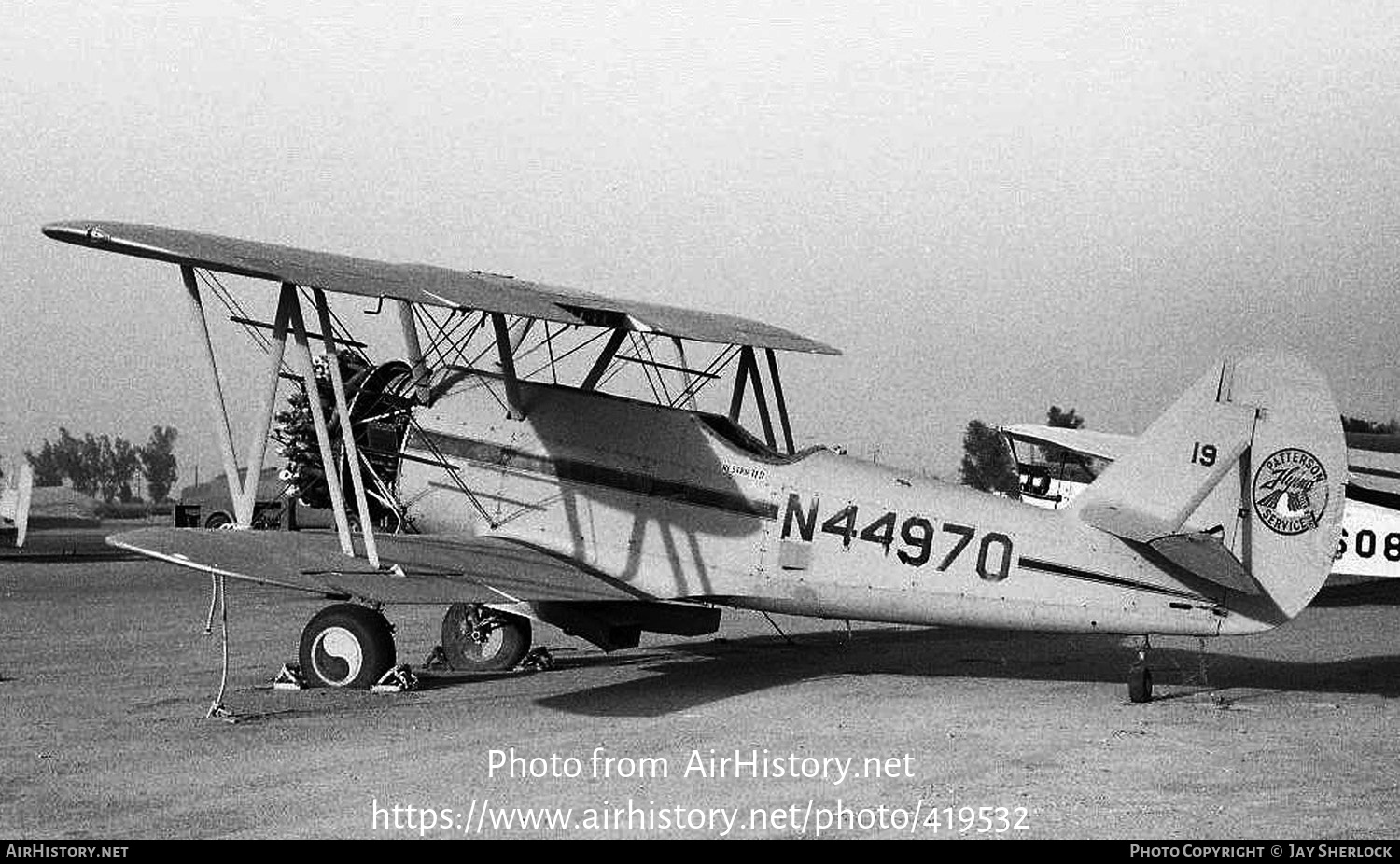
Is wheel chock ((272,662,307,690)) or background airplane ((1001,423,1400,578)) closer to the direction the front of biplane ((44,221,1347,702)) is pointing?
the wheel chock

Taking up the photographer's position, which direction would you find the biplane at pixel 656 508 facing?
facing away from the viewer and to the left of the viewer

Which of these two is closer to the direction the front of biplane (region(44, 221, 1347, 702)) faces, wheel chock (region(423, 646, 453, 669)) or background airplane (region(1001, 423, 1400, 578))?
the wheel chock

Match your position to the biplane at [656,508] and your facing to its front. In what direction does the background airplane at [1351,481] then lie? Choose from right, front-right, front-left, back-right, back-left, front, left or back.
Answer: right

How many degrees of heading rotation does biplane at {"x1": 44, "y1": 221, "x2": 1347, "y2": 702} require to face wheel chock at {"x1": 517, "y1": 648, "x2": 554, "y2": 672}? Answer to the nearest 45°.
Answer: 0° — it already faces it

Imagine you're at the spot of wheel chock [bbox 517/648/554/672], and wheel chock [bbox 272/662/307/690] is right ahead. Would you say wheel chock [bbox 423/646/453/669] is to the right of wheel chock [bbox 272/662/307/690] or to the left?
right
